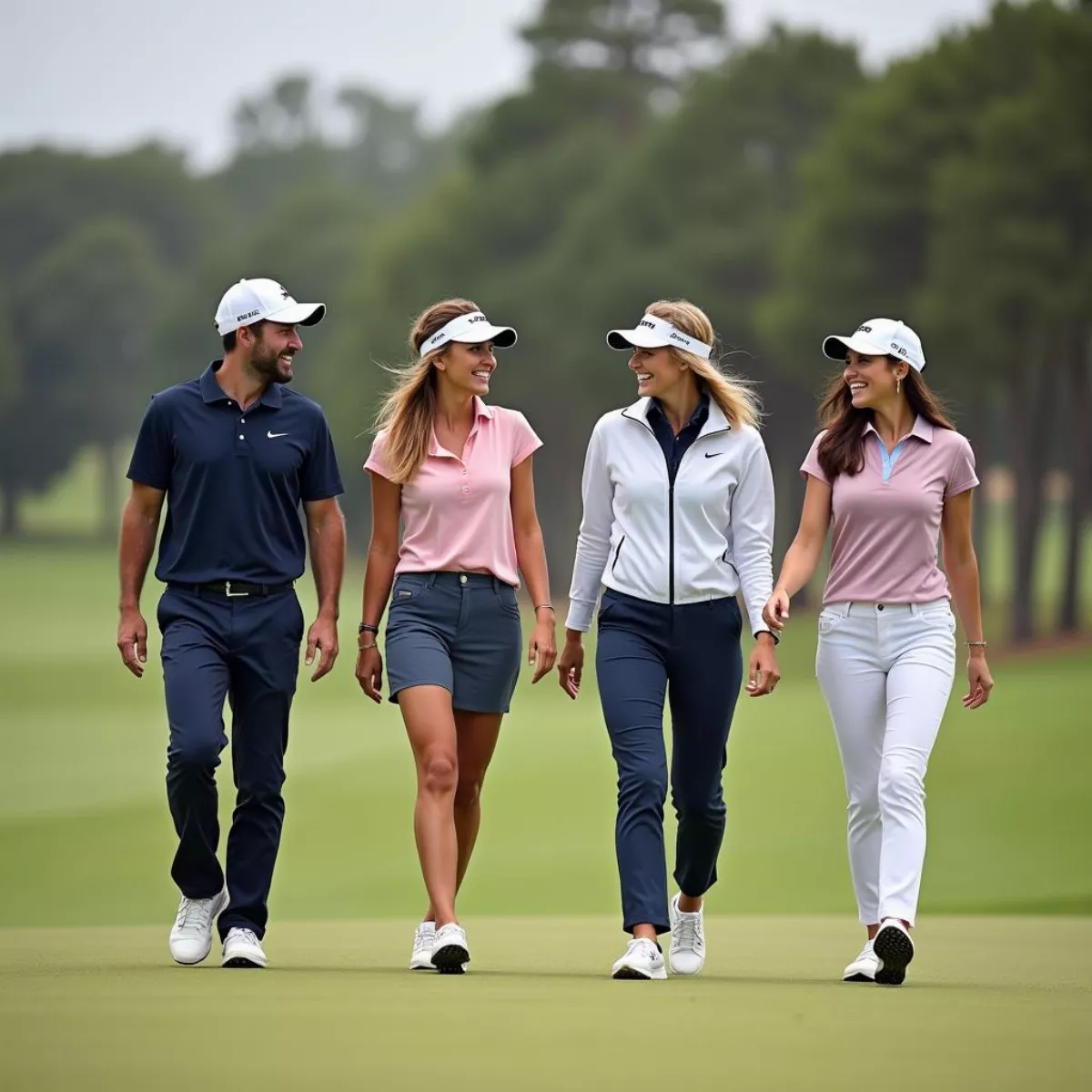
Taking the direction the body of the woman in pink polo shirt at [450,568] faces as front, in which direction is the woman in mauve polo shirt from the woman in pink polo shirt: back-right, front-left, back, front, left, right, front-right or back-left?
left

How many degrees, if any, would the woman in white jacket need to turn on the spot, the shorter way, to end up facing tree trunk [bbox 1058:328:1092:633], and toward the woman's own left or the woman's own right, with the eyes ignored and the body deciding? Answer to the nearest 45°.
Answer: approximately 180°

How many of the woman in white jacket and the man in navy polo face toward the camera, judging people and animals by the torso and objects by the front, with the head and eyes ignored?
2

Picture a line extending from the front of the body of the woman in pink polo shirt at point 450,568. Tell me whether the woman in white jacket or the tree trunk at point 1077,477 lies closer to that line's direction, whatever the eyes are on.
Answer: the woman in white jacket

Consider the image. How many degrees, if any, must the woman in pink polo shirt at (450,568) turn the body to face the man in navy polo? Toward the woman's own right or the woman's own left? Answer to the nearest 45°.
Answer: approximately 90° to the woman's own right

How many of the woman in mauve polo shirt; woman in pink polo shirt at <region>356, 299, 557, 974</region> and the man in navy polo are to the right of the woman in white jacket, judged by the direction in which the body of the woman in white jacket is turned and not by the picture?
2

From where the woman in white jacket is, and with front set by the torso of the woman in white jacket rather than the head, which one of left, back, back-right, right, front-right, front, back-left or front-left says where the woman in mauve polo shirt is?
left

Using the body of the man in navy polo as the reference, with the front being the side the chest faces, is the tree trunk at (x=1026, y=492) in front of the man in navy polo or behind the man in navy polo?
behind

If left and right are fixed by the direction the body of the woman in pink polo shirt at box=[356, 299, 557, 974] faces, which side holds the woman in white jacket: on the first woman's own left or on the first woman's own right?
on the first woman's own left

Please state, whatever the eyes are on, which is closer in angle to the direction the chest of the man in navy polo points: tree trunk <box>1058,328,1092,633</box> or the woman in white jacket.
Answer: the woman in white jacket

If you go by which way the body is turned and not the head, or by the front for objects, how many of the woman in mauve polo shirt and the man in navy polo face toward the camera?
2

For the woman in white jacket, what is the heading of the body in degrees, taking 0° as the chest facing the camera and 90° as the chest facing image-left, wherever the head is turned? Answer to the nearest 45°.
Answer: approximately 0°

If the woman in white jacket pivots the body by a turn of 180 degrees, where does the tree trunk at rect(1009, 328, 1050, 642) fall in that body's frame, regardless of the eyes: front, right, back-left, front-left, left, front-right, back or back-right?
front

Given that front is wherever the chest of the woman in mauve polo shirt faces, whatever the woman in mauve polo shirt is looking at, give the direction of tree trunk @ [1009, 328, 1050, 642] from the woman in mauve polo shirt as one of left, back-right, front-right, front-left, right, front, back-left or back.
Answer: back
